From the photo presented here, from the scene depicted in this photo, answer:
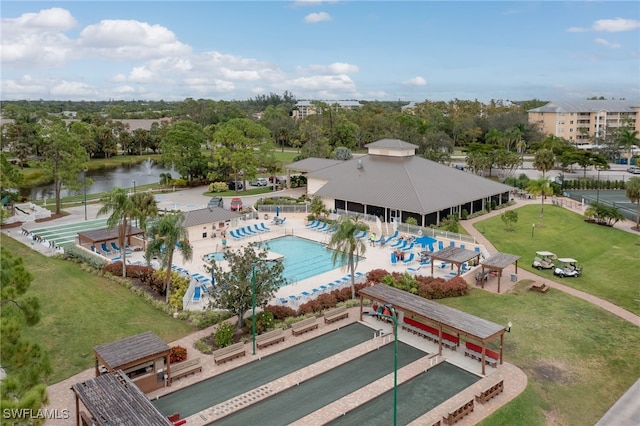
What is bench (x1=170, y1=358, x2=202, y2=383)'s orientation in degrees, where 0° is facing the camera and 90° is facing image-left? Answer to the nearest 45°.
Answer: approximately 315°

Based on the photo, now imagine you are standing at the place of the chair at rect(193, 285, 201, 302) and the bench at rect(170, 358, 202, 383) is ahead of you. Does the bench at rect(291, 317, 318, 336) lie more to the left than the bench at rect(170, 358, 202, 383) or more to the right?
left

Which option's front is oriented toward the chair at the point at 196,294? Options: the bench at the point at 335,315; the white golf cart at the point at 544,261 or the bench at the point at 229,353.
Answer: the white golf cart

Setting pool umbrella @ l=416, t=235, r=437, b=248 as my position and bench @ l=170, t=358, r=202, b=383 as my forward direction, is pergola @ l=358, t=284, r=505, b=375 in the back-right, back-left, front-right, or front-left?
front-left

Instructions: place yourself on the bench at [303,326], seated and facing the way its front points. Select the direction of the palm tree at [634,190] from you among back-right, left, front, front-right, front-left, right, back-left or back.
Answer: left

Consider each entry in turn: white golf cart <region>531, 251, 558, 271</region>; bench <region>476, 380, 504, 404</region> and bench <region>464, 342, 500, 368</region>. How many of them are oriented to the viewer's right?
0

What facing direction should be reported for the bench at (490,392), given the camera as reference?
facing away from the viewer and to the left of the viewer

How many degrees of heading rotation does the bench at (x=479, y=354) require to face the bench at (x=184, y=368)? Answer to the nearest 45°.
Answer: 0° — it already faces it

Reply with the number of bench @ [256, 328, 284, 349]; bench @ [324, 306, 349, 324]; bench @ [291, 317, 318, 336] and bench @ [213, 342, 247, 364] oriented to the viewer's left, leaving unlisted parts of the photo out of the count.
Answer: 0

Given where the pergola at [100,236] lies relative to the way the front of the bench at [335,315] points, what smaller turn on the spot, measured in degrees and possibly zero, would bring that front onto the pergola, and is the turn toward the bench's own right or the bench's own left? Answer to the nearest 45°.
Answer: approximately 180°

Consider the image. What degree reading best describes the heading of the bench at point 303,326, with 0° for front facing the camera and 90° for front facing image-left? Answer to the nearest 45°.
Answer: approximately 315°

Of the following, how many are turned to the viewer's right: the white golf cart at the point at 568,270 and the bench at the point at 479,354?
0

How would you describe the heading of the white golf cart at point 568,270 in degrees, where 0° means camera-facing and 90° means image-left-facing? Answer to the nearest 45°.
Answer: approximately 45°

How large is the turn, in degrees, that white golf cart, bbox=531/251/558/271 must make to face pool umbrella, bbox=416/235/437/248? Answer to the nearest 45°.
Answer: approximately 45° to its right
